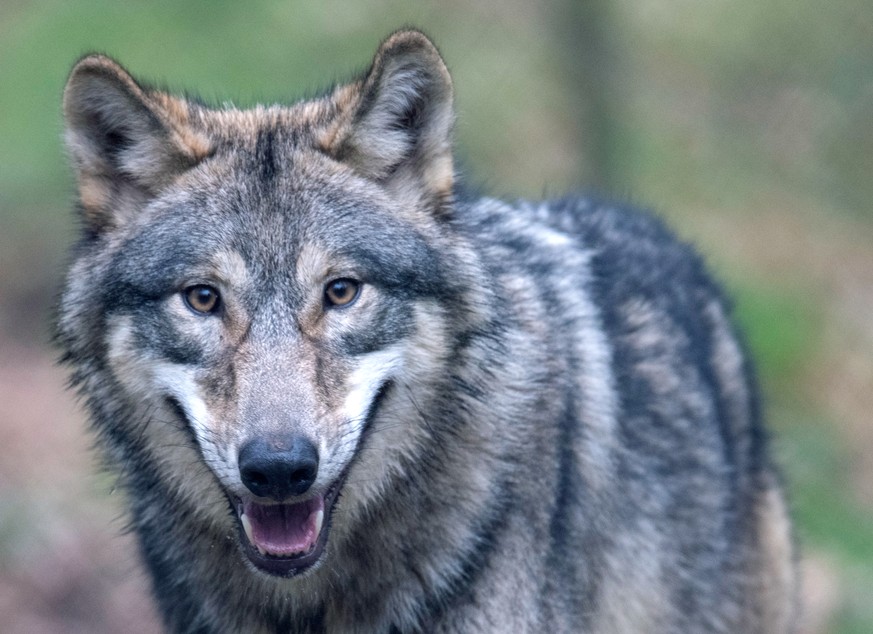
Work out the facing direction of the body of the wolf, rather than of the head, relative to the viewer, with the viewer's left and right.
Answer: facing the viewer and to the left of the viewer
